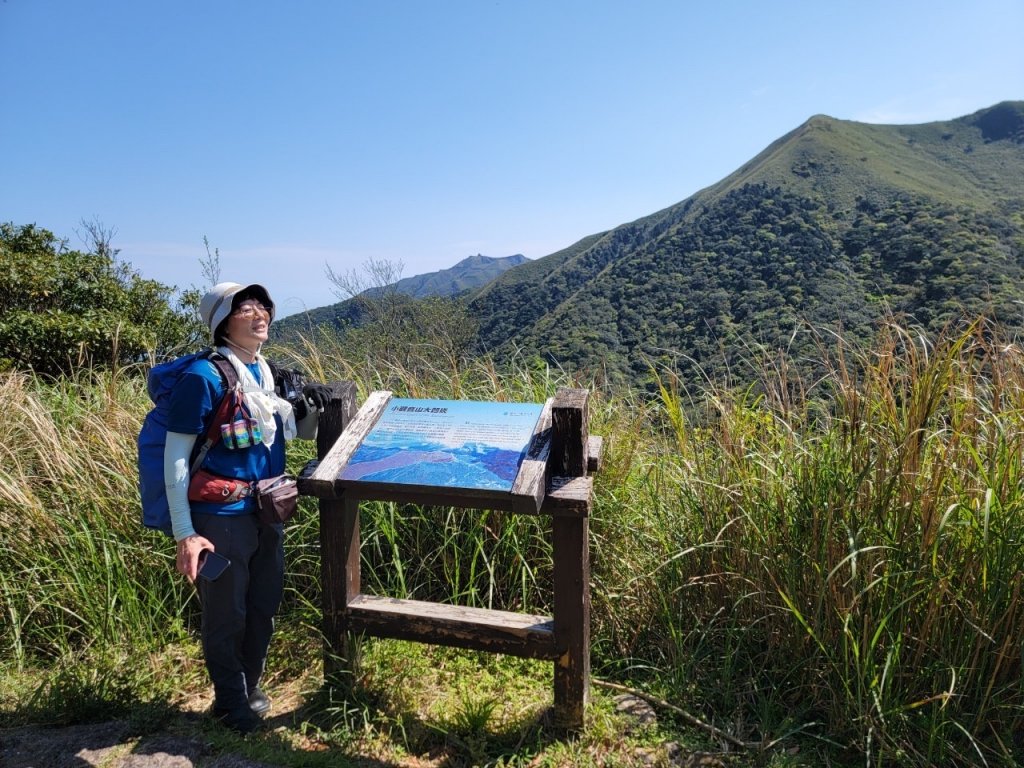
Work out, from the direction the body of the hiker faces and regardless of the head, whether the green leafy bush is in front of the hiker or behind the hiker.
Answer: behind

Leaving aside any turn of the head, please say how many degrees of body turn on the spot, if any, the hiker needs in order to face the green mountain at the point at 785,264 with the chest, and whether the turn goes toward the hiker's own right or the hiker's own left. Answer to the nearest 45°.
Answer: approximately 90° to the hiker's own left

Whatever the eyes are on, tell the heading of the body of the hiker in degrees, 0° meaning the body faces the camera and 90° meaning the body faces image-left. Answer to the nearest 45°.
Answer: approximately 315°
